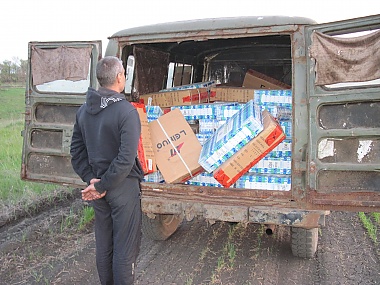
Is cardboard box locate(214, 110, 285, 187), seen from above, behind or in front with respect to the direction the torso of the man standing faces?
in front

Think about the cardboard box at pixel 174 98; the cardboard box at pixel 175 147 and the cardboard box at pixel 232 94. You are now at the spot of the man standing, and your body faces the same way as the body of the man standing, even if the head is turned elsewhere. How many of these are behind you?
0

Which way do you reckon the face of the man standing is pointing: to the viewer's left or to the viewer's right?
to the viewer's right

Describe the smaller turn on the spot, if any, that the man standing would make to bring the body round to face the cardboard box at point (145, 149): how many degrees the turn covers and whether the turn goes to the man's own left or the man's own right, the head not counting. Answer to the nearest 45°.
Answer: approximately 45° to the man's own left

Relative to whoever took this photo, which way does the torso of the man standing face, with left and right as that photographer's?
facing away from the viewer and to the right of the viewer

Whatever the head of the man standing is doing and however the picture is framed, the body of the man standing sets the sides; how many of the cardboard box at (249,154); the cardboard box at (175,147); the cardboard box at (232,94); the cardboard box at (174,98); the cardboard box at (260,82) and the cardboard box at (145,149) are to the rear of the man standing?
0

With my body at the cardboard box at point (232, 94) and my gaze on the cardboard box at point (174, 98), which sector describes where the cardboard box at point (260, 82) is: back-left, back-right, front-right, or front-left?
back-right

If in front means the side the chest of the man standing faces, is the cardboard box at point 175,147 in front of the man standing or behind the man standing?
in front
